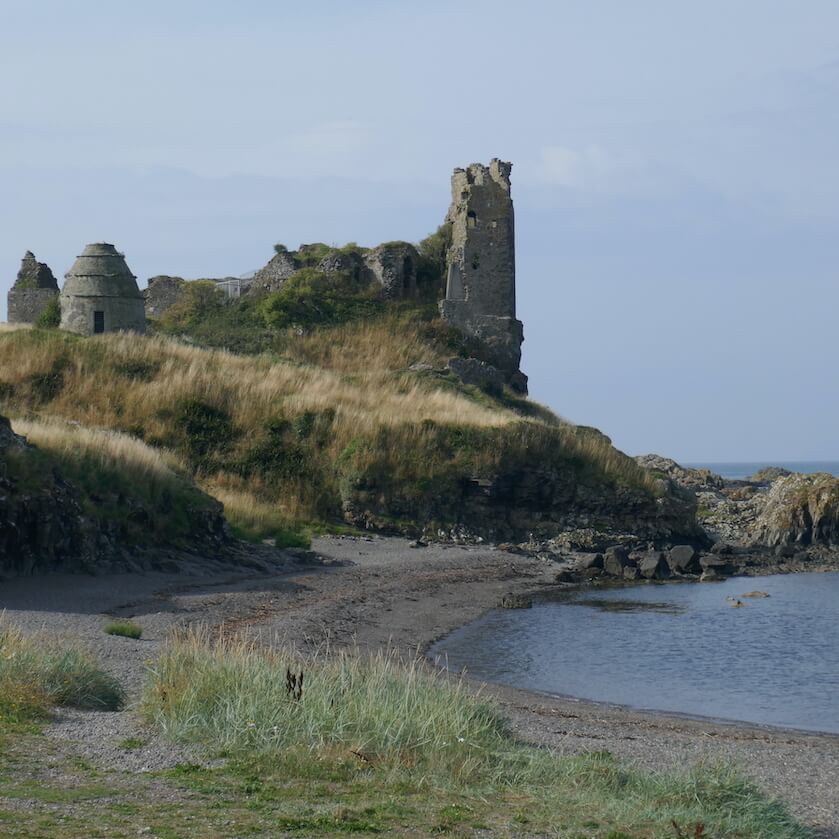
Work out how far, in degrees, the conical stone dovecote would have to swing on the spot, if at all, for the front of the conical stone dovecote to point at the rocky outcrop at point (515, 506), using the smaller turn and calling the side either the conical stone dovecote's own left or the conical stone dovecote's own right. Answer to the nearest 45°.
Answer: approximately 45° to the conical stone dovecote's own left

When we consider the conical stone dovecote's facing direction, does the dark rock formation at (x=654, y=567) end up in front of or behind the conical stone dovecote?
in front

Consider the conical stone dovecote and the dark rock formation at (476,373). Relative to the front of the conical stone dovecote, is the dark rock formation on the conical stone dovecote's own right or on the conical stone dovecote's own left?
on the conical stone dovecote's own left

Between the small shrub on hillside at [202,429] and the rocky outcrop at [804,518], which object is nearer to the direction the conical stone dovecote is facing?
the small shrub on hillside

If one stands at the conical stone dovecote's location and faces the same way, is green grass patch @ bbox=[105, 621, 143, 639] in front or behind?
in front

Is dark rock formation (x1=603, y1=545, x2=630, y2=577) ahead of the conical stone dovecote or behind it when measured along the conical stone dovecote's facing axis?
ahead

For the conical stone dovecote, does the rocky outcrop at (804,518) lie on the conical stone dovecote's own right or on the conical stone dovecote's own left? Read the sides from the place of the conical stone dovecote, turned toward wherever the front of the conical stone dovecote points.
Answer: on the conical stone dovecote's own left

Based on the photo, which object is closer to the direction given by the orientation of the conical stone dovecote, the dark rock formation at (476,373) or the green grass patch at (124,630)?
the green grass patch

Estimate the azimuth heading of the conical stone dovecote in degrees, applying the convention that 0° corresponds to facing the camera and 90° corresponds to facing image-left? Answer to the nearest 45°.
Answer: approximately 0°

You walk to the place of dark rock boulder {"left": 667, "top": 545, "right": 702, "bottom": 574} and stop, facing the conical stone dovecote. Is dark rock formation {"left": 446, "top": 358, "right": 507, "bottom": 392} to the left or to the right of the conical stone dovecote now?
right

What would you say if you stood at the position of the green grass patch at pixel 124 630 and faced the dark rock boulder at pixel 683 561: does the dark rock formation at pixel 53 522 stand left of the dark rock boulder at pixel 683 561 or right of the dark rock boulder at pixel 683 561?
left
